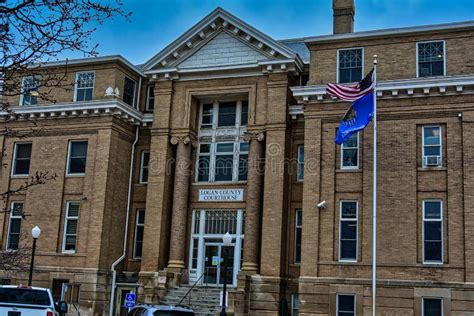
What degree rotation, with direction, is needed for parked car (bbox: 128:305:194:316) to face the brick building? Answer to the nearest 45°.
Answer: approximately 45° to its left

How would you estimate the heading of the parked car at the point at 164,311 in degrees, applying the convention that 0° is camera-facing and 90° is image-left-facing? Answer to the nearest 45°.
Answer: approximately 225°

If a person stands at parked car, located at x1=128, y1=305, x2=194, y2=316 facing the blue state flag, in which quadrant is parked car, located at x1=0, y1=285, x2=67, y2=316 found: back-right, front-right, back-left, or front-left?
back-left

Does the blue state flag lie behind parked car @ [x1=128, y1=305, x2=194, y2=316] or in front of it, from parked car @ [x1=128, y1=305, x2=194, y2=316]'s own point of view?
in front

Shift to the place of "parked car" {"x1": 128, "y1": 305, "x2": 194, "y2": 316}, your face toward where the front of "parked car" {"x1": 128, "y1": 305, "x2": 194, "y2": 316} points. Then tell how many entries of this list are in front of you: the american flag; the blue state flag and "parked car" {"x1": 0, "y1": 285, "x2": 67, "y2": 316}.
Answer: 2

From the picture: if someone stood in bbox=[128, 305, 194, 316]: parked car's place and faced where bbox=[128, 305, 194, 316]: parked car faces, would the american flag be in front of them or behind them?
in front
